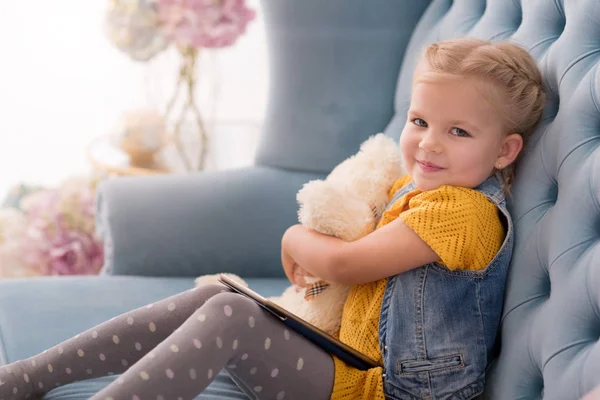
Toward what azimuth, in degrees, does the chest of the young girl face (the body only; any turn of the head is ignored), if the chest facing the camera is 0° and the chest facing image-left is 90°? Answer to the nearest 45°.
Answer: approximately 90°

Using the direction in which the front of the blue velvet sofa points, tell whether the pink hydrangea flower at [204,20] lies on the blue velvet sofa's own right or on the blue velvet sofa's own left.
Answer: on the blue velvet sofa's own right

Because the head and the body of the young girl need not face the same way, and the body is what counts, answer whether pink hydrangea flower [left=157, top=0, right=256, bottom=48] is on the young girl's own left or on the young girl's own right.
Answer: on the young girl's own right

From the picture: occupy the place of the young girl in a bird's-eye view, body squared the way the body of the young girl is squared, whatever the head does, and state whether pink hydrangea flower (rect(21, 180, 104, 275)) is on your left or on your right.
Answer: on your right

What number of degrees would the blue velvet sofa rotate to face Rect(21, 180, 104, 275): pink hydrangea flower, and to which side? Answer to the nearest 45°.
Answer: approximately 45° to its right

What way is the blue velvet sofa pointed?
to the viewer's left
